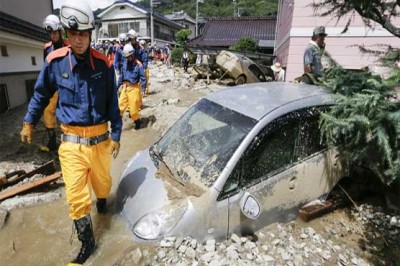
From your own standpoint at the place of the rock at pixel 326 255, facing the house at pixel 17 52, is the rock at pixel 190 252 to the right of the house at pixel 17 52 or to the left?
left

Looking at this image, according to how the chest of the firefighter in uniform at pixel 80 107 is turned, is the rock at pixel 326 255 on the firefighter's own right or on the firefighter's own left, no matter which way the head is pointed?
on the firefighter's own left

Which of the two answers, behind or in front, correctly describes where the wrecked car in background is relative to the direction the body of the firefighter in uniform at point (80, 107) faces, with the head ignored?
behind

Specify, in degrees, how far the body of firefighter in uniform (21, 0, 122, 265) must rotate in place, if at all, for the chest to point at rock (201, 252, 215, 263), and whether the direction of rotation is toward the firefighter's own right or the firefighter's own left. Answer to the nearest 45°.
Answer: approximately 45° to the firefighter's own left

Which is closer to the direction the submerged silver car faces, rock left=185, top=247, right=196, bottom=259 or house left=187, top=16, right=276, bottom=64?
the rock

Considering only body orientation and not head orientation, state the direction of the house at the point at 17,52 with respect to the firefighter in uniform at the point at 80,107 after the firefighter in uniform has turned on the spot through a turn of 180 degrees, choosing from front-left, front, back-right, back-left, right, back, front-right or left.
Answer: front

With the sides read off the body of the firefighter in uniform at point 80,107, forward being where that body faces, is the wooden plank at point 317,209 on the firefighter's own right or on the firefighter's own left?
on the firefighter's own left

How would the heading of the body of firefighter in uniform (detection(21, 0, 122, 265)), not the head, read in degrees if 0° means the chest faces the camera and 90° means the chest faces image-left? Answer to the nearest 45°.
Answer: approximately 0°

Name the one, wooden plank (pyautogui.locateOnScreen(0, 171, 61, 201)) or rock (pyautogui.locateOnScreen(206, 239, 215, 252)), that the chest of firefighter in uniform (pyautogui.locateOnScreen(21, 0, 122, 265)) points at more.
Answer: the rock

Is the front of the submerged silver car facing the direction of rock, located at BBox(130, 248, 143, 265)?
yes

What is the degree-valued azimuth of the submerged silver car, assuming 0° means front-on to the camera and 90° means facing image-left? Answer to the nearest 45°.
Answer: approximately 45°

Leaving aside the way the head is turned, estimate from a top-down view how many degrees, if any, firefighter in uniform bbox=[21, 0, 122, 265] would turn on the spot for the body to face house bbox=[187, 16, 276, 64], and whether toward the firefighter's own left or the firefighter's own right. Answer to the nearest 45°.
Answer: approximately 135° to the firefighter's own left

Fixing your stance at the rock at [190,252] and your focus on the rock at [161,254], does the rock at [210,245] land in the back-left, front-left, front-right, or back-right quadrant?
back-right
